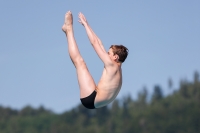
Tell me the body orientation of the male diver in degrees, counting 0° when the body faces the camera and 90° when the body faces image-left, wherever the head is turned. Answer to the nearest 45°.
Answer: approximately 90°
